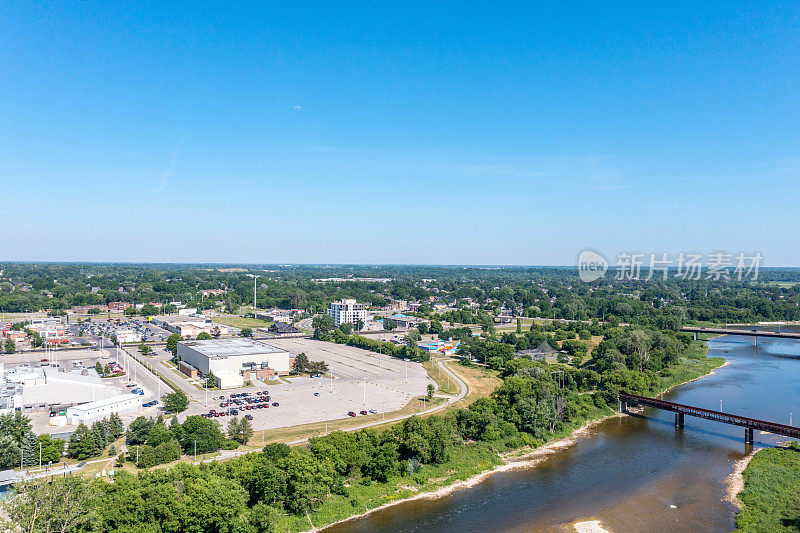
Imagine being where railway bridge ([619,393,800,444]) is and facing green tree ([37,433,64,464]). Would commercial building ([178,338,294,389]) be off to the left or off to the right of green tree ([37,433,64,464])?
right

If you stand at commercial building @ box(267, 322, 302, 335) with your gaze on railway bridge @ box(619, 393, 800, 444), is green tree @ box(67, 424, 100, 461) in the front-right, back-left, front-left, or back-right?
front-right

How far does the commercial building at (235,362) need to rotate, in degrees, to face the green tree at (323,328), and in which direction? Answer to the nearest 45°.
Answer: approximately 90° to its left

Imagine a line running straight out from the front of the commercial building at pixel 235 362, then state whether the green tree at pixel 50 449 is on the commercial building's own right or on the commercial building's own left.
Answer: on the commercial building's own right

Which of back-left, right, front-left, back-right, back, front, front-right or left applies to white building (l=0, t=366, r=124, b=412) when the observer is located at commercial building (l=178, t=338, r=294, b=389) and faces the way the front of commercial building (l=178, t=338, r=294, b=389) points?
right

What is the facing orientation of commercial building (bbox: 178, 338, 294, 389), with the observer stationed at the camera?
facing the viewer and to the right of the viewer

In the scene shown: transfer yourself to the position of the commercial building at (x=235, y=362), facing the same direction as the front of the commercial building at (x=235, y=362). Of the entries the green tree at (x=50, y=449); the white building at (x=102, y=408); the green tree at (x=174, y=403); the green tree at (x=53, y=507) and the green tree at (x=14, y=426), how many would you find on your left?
0

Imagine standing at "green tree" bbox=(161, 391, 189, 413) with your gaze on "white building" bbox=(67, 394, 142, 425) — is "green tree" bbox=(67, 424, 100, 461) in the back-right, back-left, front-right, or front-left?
front-left

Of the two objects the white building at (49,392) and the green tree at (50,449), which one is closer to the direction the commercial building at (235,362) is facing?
the green tree

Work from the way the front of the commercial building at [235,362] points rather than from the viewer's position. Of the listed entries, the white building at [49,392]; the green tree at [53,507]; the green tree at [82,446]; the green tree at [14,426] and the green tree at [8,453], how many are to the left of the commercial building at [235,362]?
0

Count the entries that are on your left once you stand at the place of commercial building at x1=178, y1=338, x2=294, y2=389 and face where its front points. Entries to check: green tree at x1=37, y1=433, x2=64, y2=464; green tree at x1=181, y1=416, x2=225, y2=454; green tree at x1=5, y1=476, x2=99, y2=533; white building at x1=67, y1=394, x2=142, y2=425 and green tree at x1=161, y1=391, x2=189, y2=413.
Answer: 0

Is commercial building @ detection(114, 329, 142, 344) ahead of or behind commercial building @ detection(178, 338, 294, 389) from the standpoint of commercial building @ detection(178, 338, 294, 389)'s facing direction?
behind

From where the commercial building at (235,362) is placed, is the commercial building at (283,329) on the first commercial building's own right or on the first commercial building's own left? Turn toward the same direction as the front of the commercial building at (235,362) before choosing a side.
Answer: on the first commercial building's own left

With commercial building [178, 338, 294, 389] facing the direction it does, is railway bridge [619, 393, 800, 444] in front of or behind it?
in front

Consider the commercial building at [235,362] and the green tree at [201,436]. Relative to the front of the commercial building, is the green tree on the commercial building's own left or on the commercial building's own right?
on the commercial building's own right

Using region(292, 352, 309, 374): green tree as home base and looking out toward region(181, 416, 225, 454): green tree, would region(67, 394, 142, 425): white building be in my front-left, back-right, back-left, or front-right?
front-right

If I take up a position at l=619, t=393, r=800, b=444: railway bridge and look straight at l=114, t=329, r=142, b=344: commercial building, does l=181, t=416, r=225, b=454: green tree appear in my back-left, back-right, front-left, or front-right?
front-left

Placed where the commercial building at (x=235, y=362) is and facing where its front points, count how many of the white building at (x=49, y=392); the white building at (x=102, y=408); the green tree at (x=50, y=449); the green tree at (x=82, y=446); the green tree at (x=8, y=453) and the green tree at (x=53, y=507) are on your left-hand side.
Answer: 0

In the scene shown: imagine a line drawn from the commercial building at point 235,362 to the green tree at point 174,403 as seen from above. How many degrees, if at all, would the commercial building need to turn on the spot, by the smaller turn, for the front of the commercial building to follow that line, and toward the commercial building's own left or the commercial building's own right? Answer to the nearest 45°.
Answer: approximately 45° to the commercial building's own right

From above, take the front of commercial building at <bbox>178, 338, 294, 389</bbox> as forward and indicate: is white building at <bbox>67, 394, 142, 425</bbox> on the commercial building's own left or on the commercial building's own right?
on the commercial building's own right
